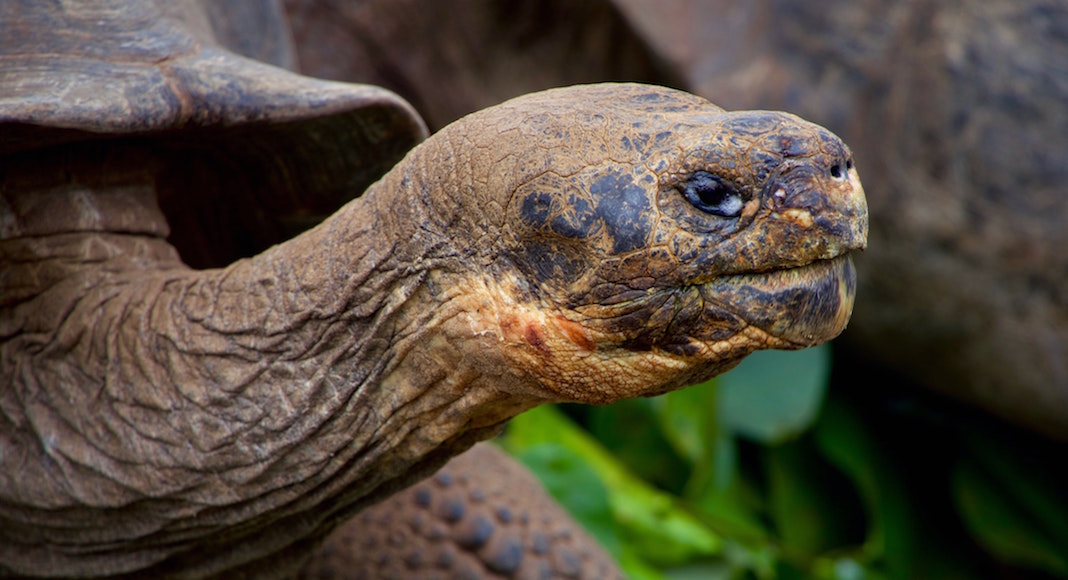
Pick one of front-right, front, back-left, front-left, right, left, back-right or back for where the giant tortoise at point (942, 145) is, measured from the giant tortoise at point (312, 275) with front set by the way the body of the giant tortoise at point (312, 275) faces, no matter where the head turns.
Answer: front-left

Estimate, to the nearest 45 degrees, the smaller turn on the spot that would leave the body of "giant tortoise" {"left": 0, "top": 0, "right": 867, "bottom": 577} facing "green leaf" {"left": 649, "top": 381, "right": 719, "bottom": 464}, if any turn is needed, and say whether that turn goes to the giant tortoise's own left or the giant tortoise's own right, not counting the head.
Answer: approximately 45° to the giant tortoise's own left

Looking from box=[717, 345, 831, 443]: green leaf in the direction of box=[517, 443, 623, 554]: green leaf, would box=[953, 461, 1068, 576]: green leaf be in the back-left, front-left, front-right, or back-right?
back-left

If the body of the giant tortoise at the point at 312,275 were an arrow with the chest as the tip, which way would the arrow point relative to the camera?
to the viewer's right

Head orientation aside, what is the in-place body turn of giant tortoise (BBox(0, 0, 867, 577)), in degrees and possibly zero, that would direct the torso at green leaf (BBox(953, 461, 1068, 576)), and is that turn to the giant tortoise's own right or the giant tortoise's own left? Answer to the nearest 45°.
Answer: approximately 45° to the giant tortoise's own left
